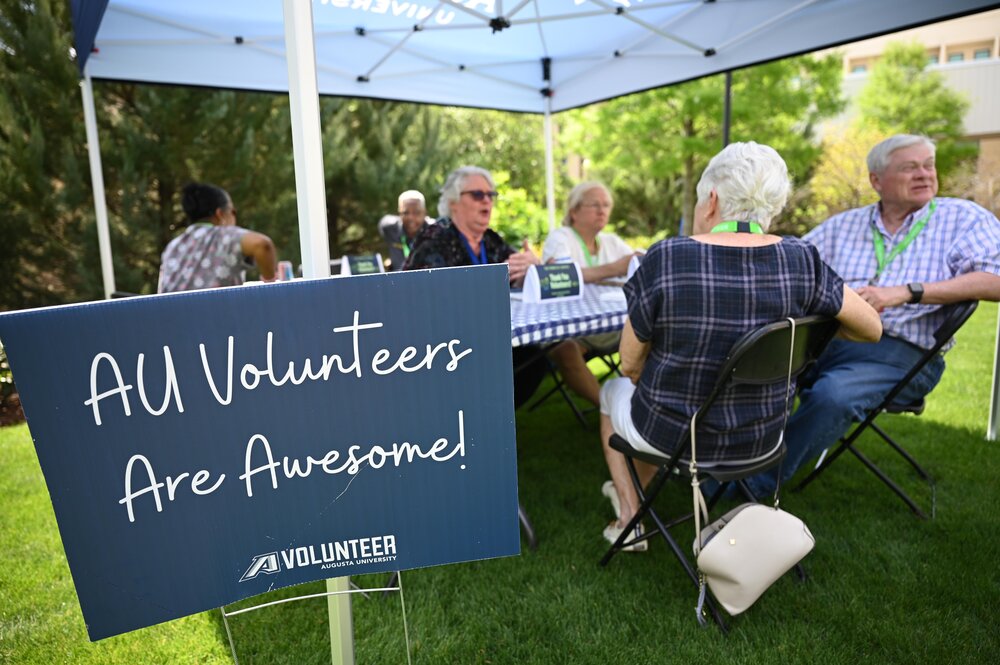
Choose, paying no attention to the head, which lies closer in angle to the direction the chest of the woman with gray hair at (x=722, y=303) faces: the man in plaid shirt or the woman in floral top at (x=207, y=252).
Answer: the woman in floral top

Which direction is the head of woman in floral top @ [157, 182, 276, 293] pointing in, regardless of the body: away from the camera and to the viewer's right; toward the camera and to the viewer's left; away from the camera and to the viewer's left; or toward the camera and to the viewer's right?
away from the camera and to the viewer's right

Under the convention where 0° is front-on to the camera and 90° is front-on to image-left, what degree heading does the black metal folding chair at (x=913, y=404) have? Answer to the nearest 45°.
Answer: approximately 90°

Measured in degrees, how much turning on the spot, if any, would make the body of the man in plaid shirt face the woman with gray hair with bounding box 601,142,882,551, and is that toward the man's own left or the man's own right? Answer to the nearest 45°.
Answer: approximately 45° to the man's own left

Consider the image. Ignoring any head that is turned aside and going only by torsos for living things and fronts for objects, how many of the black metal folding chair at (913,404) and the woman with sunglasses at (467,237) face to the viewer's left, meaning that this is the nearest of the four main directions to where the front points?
1

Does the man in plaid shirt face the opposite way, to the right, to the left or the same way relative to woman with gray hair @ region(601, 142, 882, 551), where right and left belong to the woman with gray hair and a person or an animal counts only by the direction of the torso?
to the left

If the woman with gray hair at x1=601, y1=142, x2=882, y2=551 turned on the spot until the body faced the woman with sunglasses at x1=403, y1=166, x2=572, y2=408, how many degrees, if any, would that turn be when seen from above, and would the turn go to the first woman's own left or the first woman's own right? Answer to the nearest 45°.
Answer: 0° — they already face them
